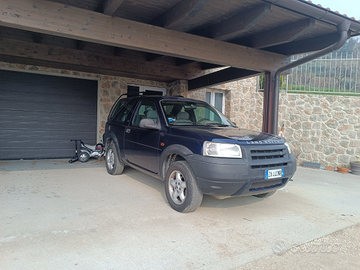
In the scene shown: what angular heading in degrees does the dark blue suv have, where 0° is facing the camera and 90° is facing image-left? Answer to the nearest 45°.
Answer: approximately 315°
